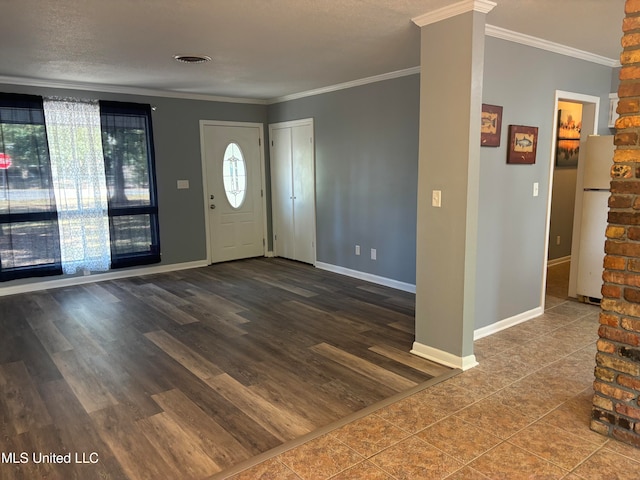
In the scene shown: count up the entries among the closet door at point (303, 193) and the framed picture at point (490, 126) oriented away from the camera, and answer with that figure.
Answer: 0

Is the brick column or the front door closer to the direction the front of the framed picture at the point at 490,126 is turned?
the brick column

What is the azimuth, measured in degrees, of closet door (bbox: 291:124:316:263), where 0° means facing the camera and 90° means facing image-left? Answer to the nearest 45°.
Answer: approximately 45°

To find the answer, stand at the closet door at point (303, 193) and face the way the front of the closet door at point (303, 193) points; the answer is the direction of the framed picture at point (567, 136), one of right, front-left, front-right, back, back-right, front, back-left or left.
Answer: back-left

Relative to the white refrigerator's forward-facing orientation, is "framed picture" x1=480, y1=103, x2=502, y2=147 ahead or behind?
ahead

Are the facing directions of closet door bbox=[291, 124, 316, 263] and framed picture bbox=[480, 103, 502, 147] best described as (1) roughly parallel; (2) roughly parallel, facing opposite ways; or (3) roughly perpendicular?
roughly perpendicular

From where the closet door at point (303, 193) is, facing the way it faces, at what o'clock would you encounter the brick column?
The brick column is roughly at 10 o'clock from the closet door.

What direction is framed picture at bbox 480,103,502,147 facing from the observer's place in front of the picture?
facing the viewer and to the right of the viewer

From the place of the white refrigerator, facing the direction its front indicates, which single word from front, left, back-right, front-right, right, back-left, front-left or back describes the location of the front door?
front-right

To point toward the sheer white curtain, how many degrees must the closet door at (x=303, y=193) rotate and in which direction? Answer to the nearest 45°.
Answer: approximately 45° to its right

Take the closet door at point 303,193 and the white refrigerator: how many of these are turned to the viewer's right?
0

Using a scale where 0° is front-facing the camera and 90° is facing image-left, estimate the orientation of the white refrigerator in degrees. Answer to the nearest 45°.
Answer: approximately 45°

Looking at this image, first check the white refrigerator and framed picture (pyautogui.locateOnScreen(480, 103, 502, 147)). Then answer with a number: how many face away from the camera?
0
